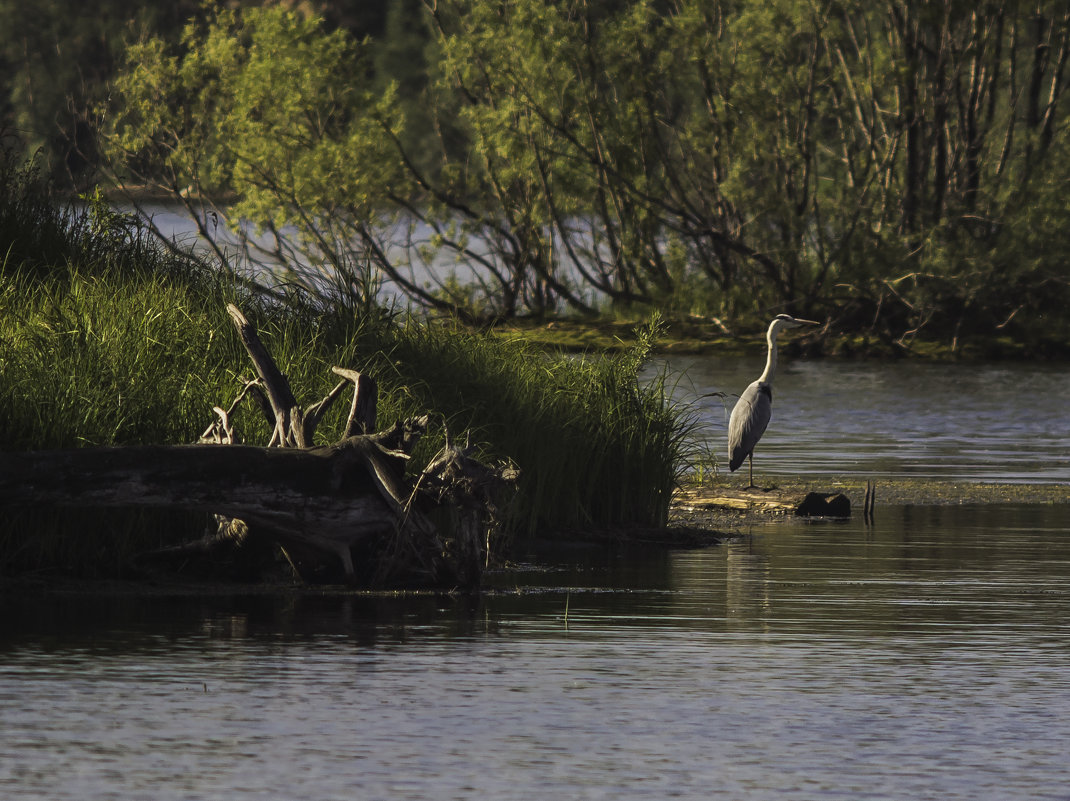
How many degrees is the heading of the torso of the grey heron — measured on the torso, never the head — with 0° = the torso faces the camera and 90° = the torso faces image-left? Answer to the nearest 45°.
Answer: approximately 270°

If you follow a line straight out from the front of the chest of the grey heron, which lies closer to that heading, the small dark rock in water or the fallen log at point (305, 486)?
the small dark rock in water

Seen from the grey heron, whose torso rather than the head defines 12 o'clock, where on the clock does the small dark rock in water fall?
The small dark rock in water is roughly at 2 o'clock from the grey heron.
